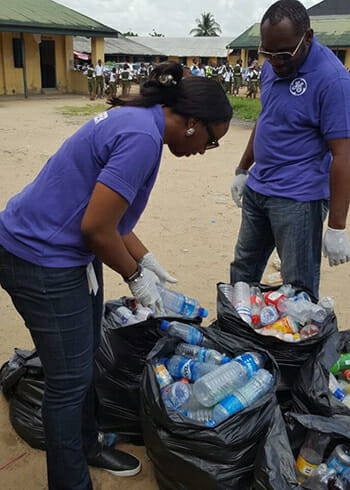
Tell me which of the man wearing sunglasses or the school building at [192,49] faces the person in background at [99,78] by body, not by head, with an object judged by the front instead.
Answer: the school building

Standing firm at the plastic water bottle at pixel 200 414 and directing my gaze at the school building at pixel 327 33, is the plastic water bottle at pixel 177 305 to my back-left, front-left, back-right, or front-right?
front-left

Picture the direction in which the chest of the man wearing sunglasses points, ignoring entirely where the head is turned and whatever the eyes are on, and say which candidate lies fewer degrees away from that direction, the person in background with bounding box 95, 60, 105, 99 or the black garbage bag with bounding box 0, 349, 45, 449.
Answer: the black garbage bag

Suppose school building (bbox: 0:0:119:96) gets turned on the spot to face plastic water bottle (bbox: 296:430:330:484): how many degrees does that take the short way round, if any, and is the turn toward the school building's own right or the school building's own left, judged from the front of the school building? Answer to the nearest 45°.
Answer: approximately 45° to the school building's own right

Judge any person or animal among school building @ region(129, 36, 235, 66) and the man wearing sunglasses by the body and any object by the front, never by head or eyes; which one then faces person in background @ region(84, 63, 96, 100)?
the school building

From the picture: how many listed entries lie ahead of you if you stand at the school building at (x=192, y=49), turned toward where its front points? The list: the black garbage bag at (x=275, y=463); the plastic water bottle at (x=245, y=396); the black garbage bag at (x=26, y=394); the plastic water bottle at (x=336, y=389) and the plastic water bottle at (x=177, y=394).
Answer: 5

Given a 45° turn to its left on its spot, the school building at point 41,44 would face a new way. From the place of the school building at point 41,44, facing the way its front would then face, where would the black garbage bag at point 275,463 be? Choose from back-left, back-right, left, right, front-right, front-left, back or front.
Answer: right

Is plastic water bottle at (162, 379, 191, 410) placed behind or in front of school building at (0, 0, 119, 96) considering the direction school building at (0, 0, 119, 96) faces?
in front

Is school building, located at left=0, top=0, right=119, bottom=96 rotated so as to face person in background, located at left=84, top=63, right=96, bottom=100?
yes

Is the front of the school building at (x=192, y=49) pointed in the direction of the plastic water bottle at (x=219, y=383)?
yes

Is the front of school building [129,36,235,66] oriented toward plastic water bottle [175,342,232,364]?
yes

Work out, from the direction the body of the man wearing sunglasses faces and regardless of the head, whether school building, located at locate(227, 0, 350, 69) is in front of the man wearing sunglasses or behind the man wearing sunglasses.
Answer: behind

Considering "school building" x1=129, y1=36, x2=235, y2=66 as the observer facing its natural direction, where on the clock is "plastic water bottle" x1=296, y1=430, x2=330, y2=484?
The plastic water bottle is roughly at 12 o'clock from the school building.

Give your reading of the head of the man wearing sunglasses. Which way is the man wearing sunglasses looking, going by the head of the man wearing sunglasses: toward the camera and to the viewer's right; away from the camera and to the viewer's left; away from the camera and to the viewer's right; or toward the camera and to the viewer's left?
toward the camera and to the viewer's left

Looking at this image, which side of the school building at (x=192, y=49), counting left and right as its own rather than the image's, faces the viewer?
front

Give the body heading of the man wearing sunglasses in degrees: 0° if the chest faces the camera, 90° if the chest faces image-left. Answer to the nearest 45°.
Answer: approximately 45°

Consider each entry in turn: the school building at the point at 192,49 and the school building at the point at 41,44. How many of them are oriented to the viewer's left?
0

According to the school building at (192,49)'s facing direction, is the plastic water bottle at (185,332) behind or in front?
in front
